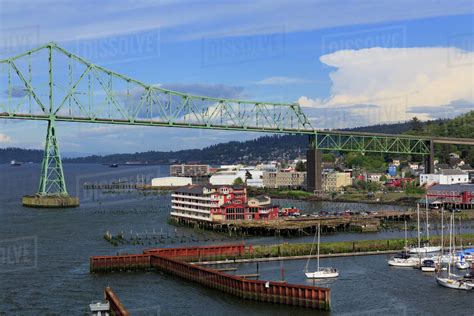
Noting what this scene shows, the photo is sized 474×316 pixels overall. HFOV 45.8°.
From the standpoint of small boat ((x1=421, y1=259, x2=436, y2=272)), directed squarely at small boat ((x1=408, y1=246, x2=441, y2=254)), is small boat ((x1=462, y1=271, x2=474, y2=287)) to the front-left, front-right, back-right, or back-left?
back-right

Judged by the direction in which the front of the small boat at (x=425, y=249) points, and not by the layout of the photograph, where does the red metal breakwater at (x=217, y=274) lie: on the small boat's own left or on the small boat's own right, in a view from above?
on the small boat's own left

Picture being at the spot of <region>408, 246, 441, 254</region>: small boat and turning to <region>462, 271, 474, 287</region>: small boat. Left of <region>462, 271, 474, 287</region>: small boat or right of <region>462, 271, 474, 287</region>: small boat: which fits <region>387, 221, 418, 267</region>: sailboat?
right

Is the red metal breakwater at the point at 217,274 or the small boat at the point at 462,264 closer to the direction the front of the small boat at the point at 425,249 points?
the red metal breakwater

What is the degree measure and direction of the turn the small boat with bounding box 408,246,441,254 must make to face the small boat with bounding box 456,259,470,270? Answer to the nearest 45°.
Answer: approximately 135° to its left

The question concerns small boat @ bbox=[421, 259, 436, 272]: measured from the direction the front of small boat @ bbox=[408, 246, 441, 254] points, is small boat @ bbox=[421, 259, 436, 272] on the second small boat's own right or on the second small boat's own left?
on the second small boat's own left
